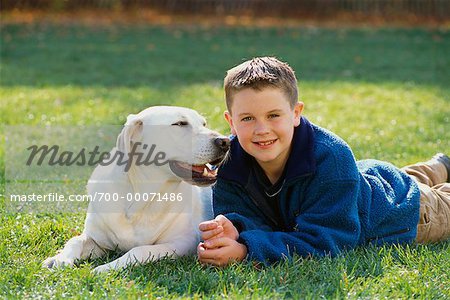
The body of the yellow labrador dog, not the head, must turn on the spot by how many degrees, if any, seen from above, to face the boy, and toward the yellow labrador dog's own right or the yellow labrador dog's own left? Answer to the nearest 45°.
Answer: approximately 135° to the yellow labrador dog's own left

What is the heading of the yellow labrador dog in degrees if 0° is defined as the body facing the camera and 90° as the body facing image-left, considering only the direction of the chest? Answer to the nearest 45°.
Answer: approximately 45°
